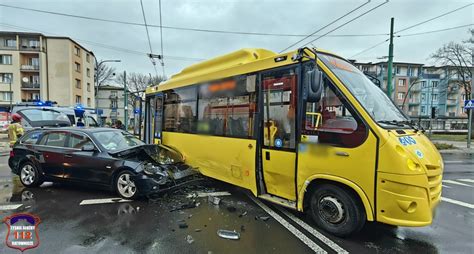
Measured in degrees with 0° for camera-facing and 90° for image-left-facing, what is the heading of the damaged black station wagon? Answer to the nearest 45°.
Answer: approximately 315°

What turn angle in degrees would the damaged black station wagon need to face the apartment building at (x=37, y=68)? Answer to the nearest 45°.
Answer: approximately 135° to its left

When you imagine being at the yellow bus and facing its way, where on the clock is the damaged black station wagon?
The damaged black station wagon is roughly at 5 o'clock from the yellow bus.

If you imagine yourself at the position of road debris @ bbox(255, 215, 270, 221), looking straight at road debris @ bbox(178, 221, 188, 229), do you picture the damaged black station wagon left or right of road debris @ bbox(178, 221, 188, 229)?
right

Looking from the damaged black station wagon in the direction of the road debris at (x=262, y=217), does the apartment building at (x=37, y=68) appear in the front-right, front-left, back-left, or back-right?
back-left

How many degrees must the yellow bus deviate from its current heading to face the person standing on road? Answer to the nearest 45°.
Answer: approximately 135° to its right

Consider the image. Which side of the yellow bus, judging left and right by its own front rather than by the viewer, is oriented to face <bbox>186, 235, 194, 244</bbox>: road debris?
right

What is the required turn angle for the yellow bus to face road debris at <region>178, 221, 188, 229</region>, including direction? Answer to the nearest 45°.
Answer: approximately 135° to its right

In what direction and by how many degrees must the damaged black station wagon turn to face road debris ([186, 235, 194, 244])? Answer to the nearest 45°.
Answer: approximately 45° to its right

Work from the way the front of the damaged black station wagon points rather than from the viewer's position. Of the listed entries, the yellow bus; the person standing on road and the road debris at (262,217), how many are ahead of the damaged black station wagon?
2

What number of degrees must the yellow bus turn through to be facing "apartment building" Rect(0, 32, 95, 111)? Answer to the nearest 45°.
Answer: approximately 180°

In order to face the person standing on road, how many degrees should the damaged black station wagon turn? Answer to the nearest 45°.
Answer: approximately 180°
